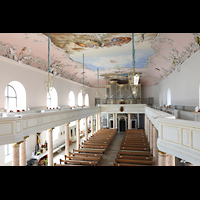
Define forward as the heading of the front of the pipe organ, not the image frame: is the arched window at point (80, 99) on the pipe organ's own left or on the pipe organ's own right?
on the pipe organ's own right

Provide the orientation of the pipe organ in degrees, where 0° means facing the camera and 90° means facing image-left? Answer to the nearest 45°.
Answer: approximately 0°
